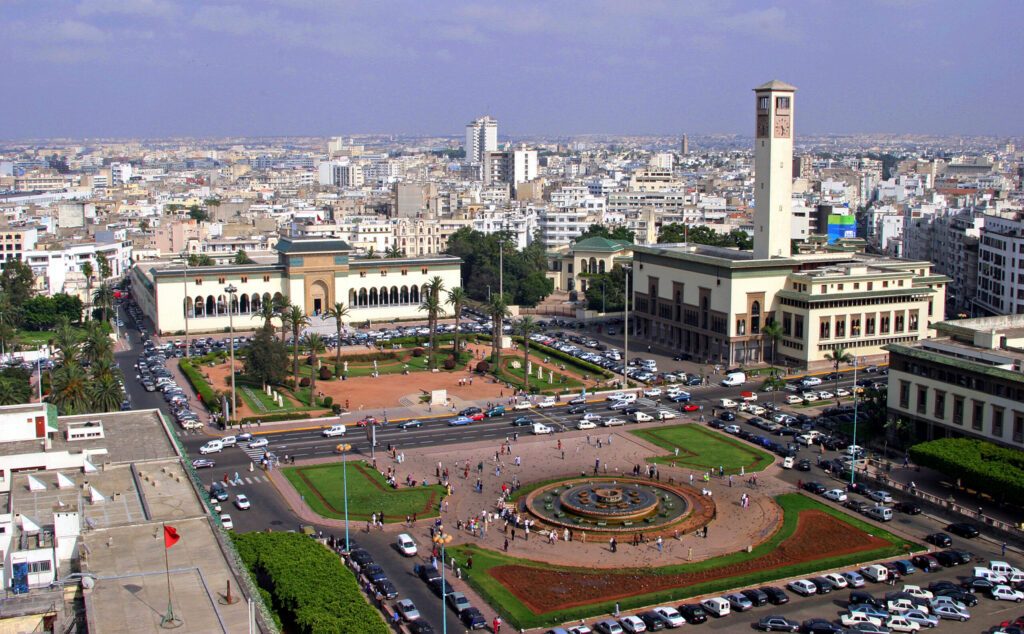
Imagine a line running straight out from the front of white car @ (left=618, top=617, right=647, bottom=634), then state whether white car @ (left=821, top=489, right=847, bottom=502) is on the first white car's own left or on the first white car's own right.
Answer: on the first white car's own right

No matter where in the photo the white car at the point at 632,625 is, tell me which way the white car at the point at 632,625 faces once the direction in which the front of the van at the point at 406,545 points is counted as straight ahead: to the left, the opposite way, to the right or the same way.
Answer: the opposite way

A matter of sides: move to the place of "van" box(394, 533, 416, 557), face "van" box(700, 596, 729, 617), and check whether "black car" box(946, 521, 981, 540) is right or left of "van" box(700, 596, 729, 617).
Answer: left

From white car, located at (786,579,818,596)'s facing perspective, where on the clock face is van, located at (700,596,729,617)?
The van is roughly at 9 o'clock from the white car.

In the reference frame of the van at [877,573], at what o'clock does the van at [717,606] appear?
the van at [717,606] is roughly at 9 o'clock from the van at [877,573].

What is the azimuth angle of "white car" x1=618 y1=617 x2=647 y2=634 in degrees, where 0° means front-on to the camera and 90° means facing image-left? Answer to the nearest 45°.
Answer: approximately 135°

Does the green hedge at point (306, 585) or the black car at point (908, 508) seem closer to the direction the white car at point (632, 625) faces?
the green hedge
